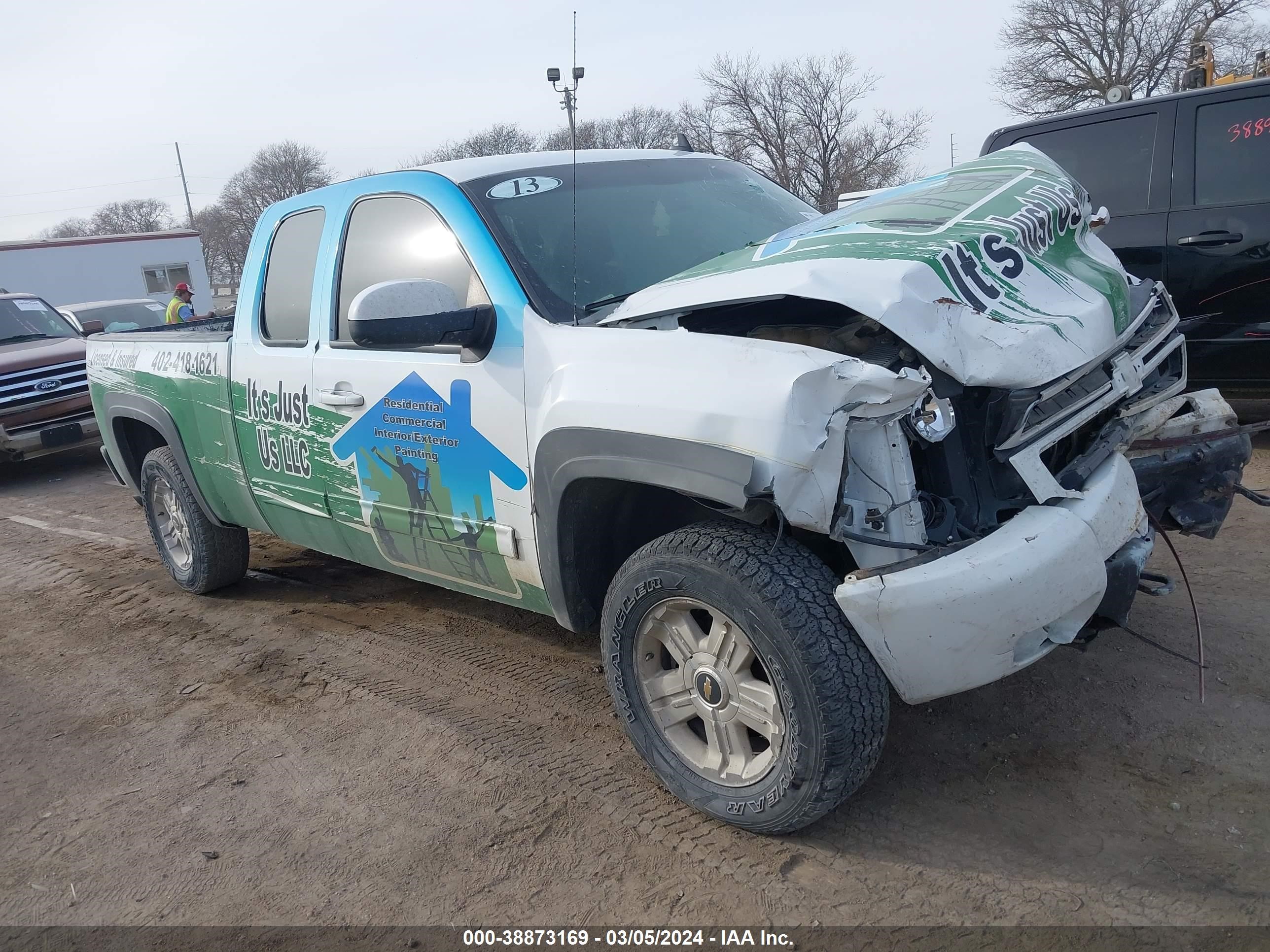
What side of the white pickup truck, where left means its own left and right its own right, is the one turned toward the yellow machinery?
left

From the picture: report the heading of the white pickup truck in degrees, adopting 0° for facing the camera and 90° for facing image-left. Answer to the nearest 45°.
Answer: approximately 315°

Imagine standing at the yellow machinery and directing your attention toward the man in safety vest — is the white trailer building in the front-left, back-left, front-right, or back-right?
front-right

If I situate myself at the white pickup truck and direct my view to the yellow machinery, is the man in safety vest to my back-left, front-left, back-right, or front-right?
front-left

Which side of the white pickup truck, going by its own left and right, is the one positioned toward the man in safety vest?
back

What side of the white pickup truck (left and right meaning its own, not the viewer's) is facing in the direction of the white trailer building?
back

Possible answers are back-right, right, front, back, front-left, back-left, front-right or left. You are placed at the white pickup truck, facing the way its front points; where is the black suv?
left
